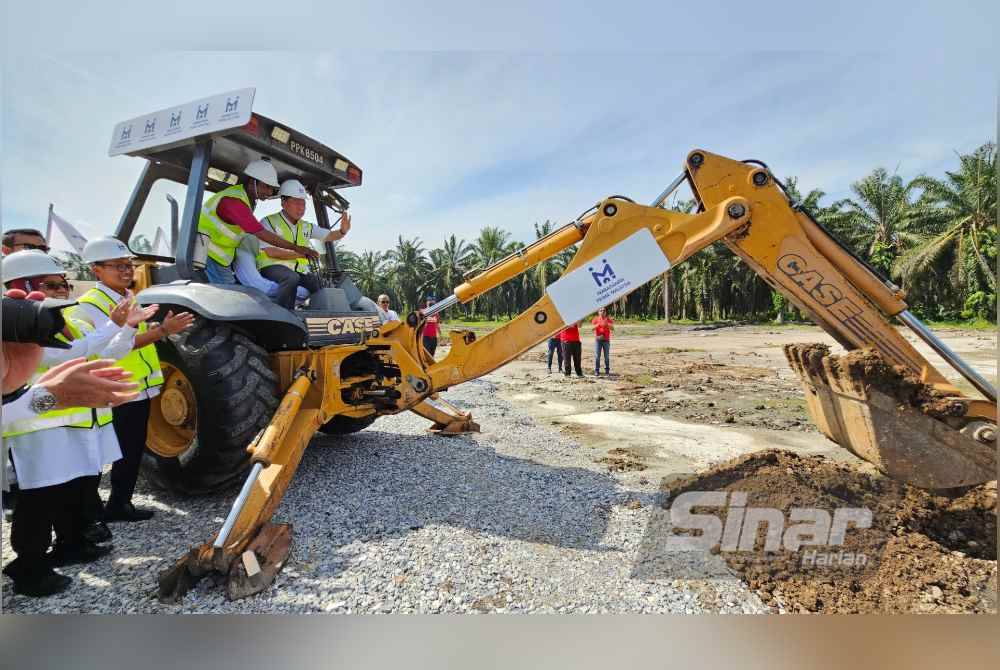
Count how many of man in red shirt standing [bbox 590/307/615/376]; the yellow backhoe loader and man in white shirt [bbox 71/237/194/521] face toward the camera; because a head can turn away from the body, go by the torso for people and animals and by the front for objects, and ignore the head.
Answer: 1

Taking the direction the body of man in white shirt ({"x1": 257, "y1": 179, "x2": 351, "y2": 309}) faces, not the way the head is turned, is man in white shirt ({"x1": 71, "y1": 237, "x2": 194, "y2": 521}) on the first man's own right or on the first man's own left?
on the first man's own right

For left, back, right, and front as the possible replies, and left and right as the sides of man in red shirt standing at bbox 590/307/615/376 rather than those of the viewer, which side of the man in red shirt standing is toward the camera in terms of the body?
front

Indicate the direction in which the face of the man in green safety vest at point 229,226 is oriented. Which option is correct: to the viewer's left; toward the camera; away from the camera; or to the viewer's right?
to the viewer's right

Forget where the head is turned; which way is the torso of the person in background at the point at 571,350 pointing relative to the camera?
toward the camera

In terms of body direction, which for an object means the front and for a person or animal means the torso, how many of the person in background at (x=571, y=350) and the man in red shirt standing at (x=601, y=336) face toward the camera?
2

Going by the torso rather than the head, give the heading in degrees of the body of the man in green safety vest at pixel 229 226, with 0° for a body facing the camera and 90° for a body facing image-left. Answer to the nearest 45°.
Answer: approximately 270°

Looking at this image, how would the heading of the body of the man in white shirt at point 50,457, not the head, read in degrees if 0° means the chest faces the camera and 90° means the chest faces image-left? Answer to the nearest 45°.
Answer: approximately 315°

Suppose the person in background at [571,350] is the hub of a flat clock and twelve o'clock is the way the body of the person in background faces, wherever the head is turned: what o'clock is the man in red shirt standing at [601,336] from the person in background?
The man in red shirt standing is roughly at 8 o'clock from the person in background.

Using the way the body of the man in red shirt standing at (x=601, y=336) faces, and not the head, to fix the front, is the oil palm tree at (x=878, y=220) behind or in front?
behind

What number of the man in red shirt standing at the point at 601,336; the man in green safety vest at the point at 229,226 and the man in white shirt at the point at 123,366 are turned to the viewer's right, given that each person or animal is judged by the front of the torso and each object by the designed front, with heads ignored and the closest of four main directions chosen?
2

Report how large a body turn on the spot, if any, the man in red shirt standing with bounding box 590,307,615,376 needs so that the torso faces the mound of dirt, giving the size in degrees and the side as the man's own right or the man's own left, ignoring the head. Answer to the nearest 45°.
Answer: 0° — they already face it

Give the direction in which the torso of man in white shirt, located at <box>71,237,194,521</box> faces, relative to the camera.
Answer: to the viewer's right

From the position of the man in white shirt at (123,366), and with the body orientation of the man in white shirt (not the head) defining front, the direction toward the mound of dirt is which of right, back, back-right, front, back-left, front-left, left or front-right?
front-right

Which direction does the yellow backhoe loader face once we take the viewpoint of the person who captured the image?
facing away from the viewer and to the left of the viewer
